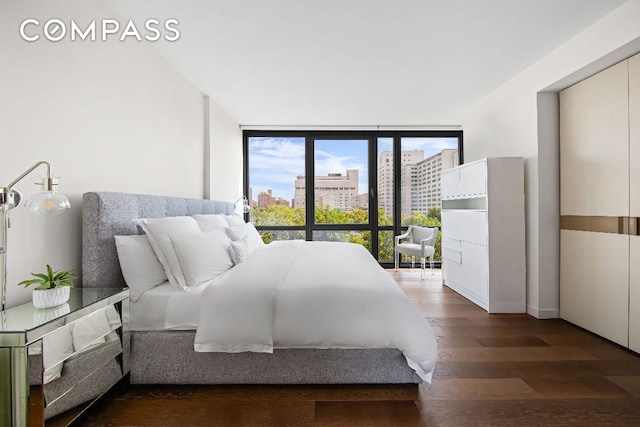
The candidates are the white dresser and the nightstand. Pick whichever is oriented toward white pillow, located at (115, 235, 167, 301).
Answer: the white dresser

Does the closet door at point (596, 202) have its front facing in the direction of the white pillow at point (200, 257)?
yes

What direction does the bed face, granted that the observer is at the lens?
facing to the right of the viewer

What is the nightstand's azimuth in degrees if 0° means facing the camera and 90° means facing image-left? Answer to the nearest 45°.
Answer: approximately 315°

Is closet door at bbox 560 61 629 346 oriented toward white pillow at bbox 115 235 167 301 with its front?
yes

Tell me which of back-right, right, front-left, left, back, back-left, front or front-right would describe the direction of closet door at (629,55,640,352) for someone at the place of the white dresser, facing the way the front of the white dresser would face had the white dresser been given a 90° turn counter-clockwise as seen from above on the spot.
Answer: front

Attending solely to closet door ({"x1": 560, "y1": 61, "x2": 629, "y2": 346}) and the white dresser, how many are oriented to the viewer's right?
0

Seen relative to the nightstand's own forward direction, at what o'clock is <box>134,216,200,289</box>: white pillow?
The white pillow is roughly at 9 o'clock from the nightstand.

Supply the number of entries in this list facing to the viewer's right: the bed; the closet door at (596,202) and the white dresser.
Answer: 1

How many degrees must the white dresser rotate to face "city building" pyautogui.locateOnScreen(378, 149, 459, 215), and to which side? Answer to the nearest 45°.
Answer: approximately 90° to its right

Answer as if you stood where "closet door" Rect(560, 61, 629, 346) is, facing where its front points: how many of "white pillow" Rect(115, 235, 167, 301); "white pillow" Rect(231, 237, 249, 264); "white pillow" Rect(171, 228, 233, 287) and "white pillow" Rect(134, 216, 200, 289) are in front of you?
4

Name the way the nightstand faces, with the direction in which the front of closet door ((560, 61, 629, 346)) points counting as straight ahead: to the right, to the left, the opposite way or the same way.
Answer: the opposite way

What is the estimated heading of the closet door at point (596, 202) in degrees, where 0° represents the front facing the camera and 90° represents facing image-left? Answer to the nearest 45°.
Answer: approximately 45°

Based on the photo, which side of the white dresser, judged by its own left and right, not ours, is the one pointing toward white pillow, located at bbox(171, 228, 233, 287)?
front
